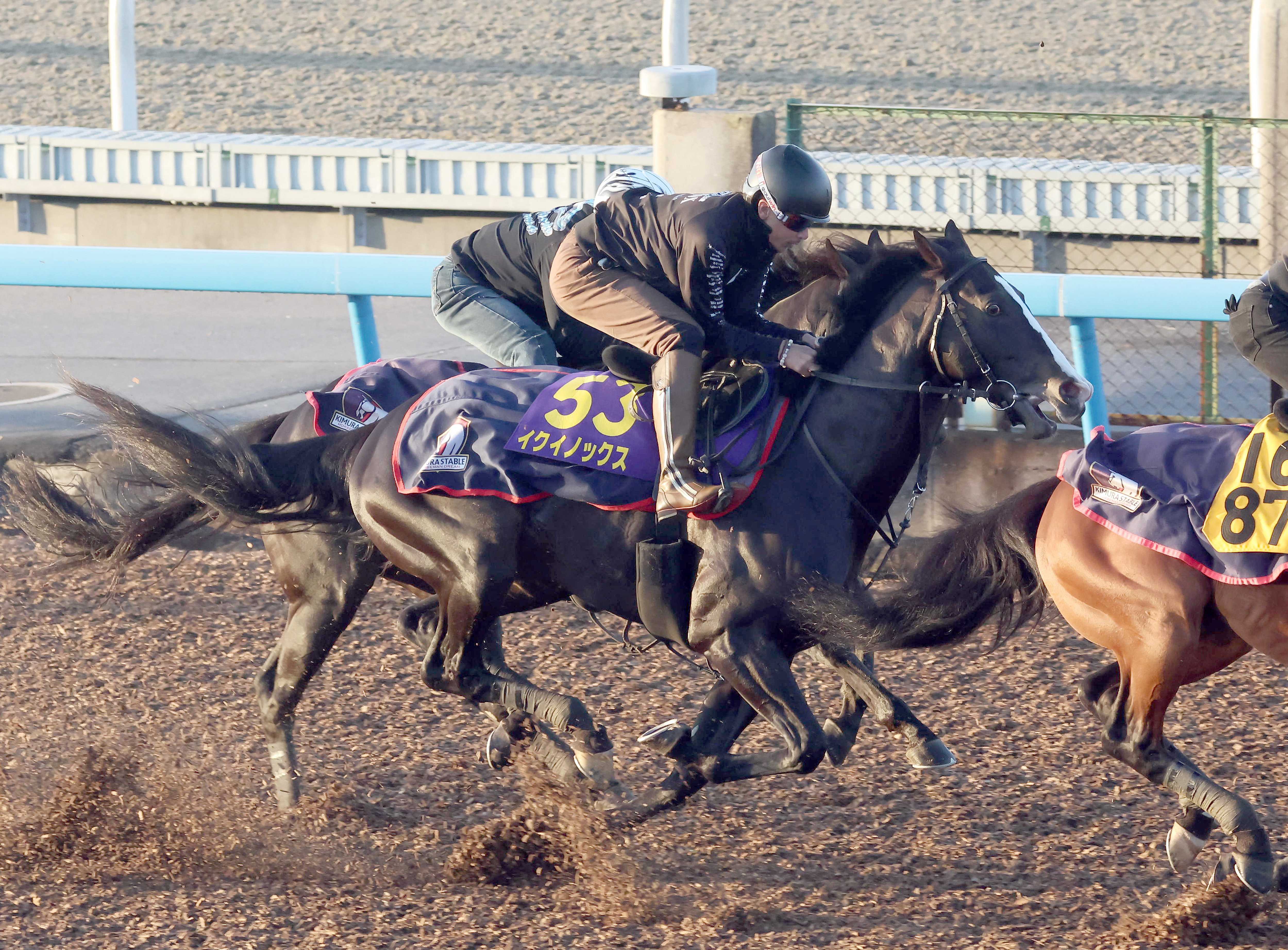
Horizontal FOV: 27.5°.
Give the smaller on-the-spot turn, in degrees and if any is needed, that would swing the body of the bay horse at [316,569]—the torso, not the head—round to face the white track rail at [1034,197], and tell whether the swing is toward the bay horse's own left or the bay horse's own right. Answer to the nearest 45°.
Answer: approximately 45° to the bay horse's own left

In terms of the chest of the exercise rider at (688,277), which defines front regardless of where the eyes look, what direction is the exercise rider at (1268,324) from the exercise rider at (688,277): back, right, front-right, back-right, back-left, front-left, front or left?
front

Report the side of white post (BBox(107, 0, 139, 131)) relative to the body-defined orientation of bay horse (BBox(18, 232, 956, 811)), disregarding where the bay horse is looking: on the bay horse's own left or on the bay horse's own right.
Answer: on the bay horse's own left

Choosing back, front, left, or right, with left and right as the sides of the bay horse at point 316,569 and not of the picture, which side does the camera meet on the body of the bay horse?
right

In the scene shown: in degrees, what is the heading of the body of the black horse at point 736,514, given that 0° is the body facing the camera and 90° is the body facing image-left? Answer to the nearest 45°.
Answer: approximately 270°

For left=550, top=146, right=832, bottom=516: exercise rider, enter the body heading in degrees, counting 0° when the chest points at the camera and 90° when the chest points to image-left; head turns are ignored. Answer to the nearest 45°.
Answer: approximately 270°

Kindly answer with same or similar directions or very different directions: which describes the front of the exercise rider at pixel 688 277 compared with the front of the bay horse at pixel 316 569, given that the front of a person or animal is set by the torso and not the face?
same or similar directions

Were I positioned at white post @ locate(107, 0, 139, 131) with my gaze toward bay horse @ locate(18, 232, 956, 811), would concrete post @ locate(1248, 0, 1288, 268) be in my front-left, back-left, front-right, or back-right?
front-left

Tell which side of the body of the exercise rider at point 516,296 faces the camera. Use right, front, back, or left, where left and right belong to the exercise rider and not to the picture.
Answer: right

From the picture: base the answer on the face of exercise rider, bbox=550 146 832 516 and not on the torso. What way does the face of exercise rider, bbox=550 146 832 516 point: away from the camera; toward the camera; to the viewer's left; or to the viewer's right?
to the viewer's right

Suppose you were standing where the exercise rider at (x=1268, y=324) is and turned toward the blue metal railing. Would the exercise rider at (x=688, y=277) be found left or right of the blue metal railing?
left

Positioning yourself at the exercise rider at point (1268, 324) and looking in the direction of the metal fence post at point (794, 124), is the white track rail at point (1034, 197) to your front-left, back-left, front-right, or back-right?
front-right

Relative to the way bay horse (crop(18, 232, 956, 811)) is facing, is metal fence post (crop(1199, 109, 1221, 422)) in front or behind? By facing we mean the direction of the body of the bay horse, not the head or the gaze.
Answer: in front
